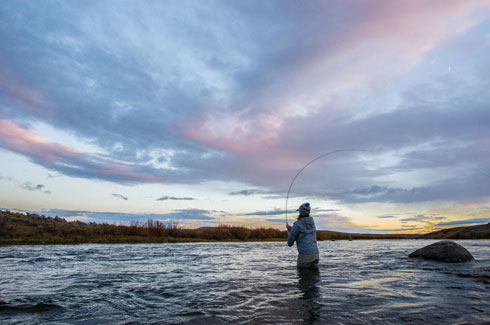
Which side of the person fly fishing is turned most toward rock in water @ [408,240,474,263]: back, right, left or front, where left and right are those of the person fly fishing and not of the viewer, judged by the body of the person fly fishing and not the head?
right

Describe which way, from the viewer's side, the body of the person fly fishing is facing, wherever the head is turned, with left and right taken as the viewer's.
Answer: facing away from the viewer and to the left of the viewer
